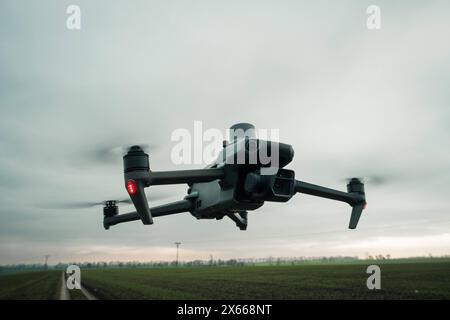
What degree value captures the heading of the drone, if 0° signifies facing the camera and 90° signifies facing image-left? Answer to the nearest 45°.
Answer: approximately 315°
